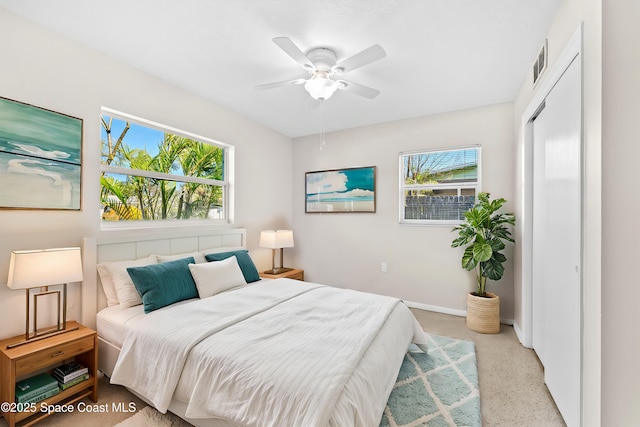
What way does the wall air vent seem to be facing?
to the viewer's left

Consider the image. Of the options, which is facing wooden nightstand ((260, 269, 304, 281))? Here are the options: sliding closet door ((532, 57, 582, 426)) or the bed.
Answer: the sliding closet door

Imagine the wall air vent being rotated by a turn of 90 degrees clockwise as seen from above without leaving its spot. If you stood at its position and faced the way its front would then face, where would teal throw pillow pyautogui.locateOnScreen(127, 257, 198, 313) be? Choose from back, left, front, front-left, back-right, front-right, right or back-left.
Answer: back-left

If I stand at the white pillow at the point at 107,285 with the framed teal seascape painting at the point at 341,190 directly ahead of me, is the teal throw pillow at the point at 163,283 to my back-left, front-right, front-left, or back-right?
front-right

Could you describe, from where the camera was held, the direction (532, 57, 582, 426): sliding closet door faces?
facing to the left of the viewer

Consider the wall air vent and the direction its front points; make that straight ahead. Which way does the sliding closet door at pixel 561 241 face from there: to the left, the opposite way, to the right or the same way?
the same way

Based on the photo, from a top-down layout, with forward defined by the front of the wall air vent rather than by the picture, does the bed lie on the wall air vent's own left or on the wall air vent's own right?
on the wall air vent's own left

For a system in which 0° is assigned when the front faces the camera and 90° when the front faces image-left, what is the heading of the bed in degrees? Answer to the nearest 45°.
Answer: approximately 315°

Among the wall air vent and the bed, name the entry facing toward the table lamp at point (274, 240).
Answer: the wall air vent

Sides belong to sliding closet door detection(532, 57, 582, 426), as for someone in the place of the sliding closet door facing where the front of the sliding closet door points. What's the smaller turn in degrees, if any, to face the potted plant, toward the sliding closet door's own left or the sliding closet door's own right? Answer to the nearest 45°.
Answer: approximately 45° to the sliding closet door's own right

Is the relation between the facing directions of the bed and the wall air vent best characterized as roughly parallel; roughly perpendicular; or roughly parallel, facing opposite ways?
roughly parallel, facing opposite ways

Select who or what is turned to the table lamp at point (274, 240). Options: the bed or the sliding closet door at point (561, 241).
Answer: the sliding closet door

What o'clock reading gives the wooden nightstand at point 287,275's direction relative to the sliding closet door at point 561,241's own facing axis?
The wooden nightstand is roughly at 12 o'clock from the sliding closet door.

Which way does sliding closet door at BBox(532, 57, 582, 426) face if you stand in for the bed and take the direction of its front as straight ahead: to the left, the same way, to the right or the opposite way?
the opposite way
